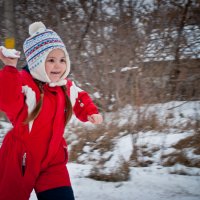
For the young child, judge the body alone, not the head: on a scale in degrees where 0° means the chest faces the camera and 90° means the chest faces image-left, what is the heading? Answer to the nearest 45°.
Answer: approximately 315°
